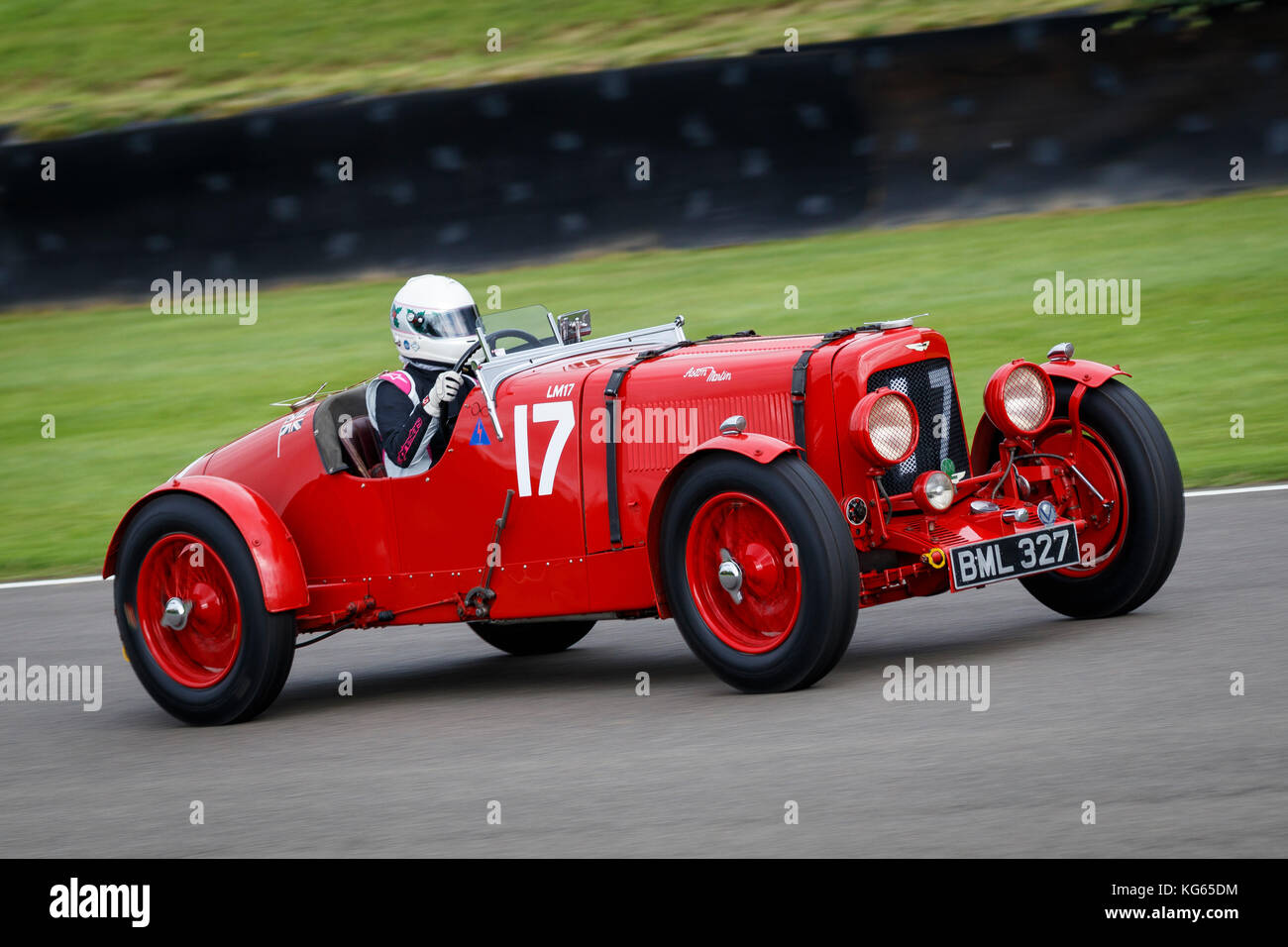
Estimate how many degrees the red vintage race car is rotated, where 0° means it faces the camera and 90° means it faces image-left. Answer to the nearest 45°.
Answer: approximately 315°

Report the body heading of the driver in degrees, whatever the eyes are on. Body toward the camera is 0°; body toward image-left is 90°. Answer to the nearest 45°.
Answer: approximately 315°
